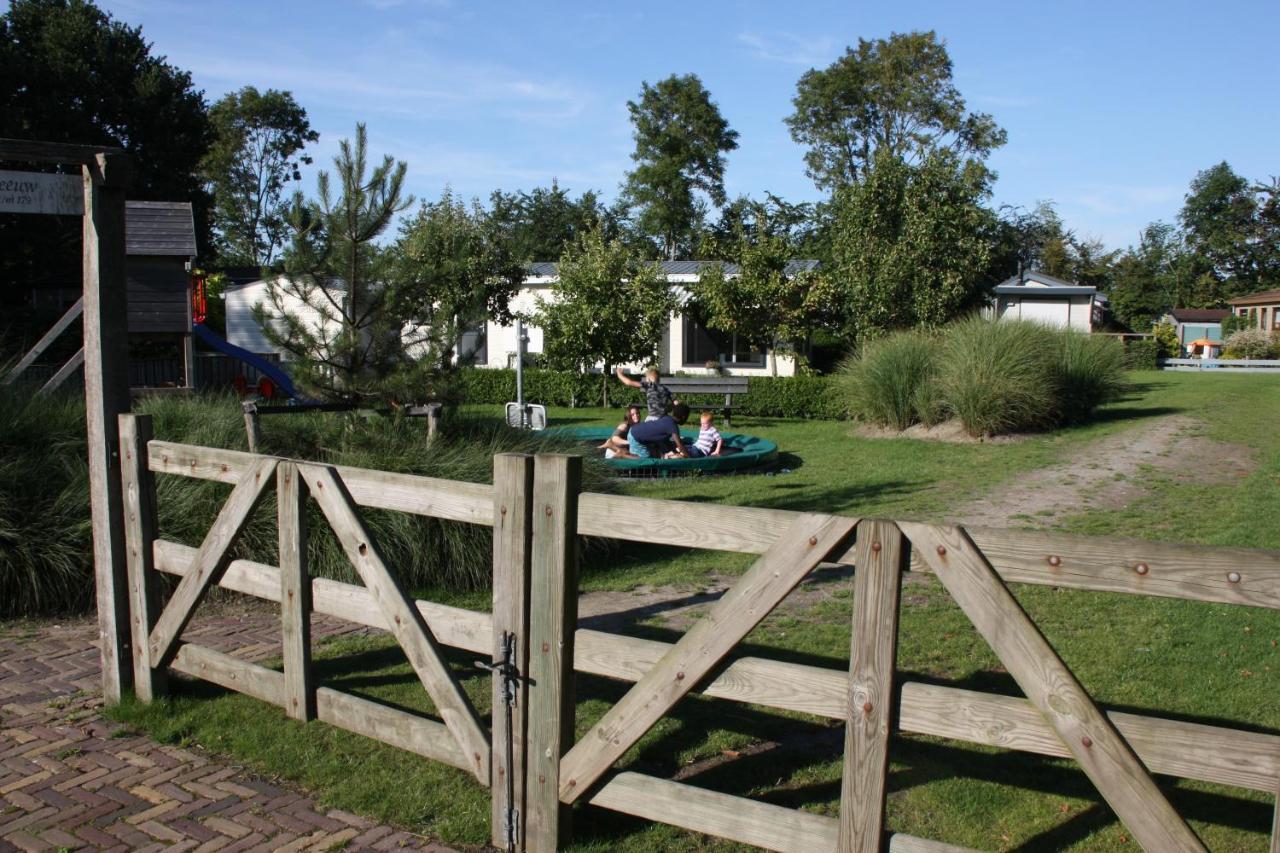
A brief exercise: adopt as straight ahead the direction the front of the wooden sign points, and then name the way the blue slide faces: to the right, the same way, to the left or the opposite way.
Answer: to the left

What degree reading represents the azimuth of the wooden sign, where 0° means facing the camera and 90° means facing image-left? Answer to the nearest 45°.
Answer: approximately 0°

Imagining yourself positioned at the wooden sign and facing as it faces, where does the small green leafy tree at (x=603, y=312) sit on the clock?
The small green leafy tree is roughly at 7 o'clock from the wooden sign.

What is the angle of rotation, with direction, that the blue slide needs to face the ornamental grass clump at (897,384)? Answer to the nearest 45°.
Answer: approximately 45° to its right

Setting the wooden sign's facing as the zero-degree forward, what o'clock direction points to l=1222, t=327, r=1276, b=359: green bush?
The green bush is roughly at 8 o'clock from the wooden sign.

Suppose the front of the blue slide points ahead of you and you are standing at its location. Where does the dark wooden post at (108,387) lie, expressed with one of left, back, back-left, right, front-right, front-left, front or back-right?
right

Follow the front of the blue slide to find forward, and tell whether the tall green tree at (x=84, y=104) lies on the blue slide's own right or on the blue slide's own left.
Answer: on the blue slide's own left

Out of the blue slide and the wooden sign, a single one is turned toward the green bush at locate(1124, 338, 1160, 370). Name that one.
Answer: the blue slide

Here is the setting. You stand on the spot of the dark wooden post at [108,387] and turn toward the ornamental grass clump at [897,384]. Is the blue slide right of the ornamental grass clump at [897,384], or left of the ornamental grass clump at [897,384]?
left

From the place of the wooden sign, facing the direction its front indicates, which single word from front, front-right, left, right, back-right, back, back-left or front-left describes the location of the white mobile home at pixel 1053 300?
back-left

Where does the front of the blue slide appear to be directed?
to the viewer's right

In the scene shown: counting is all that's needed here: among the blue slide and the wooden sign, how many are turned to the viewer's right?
1
